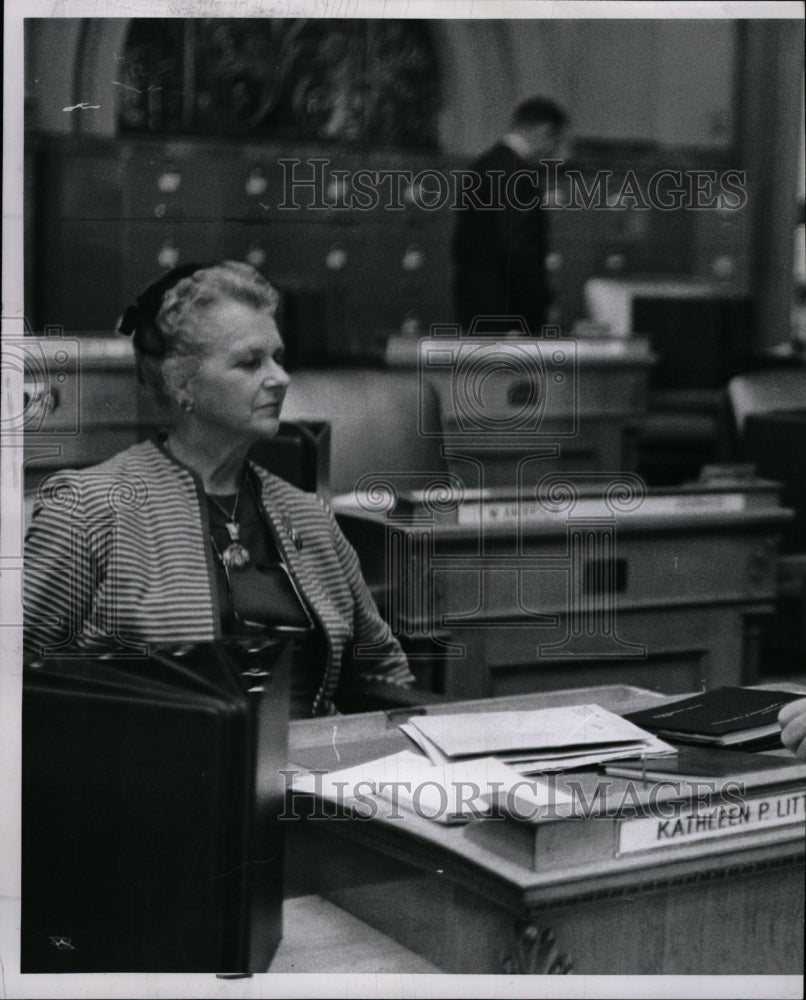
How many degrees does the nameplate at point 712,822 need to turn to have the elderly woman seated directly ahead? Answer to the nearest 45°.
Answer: approximately 135° to its right

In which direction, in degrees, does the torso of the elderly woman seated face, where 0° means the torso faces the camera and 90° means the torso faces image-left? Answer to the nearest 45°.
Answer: approximately 315°

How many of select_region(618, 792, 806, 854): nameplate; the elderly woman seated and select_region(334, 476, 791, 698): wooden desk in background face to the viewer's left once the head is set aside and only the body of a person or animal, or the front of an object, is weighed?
0

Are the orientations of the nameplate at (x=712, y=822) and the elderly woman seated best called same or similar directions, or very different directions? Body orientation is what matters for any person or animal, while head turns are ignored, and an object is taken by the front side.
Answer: same or similar directions

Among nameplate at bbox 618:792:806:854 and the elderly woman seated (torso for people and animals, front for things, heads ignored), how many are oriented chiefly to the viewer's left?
0

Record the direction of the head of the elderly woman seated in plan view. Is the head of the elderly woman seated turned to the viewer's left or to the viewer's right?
to the viewer's right
